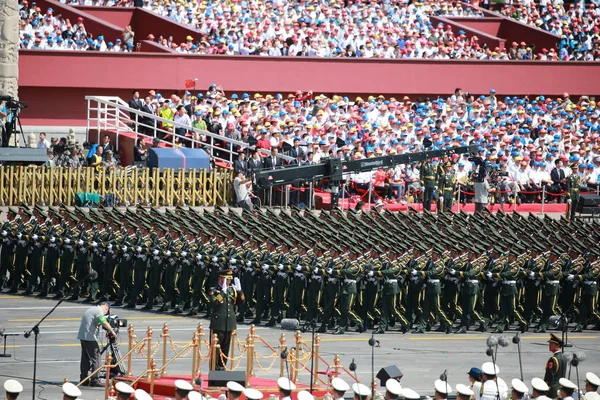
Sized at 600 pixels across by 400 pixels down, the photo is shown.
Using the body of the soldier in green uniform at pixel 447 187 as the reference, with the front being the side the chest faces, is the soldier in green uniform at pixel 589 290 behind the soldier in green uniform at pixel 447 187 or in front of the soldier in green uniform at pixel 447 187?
in front

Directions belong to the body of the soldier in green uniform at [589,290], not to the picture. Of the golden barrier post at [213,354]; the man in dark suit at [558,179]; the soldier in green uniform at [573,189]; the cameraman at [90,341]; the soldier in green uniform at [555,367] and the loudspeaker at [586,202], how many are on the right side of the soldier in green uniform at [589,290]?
3

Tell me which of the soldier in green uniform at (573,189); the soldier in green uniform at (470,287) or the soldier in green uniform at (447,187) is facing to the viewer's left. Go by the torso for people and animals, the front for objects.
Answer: the soldier in green uniform at (470,287)

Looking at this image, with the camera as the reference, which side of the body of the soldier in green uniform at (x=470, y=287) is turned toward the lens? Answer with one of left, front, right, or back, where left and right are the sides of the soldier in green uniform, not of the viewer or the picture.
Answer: left

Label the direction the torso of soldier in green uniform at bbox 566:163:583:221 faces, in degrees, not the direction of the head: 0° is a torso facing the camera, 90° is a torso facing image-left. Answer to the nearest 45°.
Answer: approximately 0°

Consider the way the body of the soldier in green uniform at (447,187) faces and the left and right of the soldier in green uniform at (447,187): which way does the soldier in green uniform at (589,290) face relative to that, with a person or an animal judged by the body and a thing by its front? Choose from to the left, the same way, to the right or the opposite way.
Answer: to the right

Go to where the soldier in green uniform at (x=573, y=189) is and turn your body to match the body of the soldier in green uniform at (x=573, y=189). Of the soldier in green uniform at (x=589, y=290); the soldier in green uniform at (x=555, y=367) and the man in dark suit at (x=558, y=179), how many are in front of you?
2

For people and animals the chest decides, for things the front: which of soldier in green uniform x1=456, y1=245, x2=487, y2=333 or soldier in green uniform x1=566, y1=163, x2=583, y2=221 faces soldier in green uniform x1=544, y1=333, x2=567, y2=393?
soldier in green uniform x1=566, y1=163, x2=583, y2=221

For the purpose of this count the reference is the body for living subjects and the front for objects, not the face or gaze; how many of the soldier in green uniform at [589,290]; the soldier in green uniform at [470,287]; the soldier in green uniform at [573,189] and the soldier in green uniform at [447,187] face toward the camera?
2

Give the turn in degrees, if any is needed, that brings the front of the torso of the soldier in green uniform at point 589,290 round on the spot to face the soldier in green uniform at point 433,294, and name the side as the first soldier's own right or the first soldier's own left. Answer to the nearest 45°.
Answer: approximately 45° to the first soldier's own left

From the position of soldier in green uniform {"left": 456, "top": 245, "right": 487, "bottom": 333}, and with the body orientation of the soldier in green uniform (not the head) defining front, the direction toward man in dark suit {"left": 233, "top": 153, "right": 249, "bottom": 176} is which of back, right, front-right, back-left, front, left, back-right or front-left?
front-right

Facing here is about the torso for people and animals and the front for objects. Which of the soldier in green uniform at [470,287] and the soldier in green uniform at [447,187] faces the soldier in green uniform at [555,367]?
the soldier in green uniform at [447,187]

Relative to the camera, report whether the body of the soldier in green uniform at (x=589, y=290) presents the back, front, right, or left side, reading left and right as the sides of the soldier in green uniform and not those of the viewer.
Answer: left
